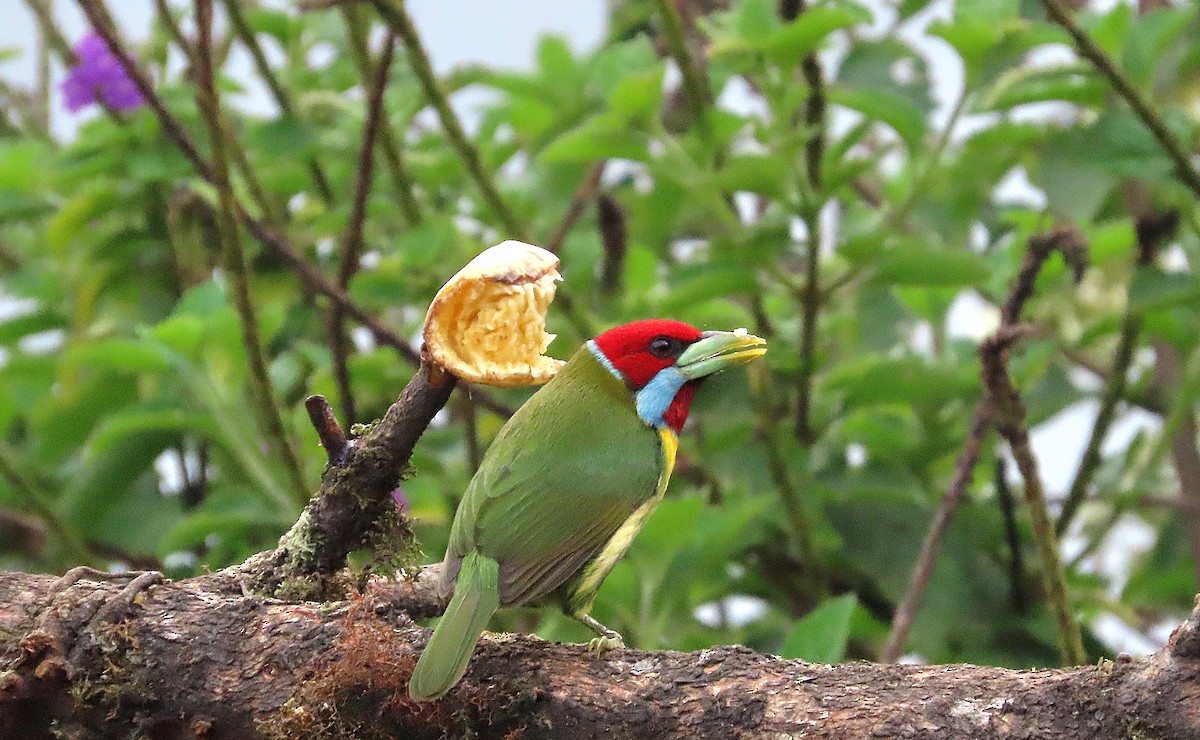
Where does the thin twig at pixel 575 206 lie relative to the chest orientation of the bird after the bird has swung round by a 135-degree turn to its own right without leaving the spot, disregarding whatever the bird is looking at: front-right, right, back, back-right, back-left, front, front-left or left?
back

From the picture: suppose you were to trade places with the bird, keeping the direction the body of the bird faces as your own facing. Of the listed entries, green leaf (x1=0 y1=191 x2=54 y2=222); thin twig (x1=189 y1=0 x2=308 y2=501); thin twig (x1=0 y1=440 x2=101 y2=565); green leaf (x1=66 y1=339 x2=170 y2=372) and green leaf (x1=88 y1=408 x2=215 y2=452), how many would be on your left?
5

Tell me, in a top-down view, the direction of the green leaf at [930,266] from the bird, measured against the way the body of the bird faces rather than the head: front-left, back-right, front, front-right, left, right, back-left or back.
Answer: front

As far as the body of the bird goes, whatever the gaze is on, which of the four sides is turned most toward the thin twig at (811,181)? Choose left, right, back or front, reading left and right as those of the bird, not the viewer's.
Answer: front

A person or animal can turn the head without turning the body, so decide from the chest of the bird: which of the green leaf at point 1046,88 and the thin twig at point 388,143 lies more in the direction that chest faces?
the green leaf

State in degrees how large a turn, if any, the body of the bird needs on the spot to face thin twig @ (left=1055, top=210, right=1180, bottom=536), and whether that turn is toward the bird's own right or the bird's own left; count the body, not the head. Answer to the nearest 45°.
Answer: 0° — it already faces it

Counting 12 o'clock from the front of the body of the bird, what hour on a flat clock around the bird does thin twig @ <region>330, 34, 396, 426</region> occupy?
The thin twig is roughly at 10 o'clock from the bird.

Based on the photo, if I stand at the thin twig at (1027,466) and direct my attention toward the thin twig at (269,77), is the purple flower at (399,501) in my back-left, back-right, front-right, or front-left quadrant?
front-left

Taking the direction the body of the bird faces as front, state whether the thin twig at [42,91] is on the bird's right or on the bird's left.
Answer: on the bird's left

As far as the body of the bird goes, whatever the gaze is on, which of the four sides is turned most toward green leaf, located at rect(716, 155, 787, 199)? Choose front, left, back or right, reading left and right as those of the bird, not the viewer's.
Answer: front

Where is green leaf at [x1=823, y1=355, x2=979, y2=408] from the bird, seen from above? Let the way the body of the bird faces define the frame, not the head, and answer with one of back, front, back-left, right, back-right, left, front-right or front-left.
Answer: front

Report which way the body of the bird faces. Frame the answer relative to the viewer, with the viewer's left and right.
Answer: facing away from the viewer and to the right of the viewer

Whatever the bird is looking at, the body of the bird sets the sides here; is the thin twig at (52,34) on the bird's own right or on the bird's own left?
on the bird's own left

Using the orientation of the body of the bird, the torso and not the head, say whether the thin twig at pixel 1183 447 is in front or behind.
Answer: in front

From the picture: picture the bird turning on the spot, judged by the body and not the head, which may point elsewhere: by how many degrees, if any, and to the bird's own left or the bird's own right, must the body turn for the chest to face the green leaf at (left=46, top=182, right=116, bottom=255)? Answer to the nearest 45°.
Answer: approximately 90° to the bird's own left
